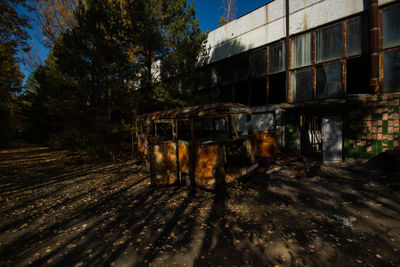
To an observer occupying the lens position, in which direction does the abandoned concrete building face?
facing the viewer and to the left of the viewer

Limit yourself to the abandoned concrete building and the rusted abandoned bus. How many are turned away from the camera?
0

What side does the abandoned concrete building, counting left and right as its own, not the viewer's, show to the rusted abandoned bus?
front
